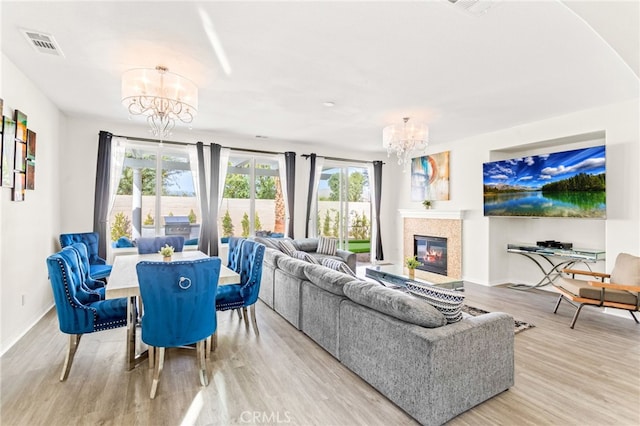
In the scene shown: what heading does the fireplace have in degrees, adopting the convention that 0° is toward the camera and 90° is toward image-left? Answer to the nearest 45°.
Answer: approximately 45°

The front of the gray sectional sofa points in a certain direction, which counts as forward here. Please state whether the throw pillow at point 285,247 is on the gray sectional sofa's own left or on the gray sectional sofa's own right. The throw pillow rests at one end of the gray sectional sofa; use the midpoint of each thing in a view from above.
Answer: on the gray sectional sofa's own left

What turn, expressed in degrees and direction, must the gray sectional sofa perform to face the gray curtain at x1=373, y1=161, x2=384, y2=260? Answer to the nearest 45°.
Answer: approximately 45° to its left

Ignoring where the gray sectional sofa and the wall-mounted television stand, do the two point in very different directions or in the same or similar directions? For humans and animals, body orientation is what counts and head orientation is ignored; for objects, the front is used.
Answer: very different directions

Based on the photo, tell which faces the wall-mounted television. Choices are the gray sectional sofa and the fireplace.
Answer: the gray sectional sofa

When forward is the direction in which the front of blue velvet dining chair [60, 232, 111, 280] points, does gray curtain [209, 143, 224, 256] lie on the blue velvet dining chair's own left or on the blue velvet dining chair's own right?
on the blue velvet dining chair's own left

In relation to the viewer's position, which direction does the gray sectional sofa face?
facing away from the viewer and to the right of the viewer

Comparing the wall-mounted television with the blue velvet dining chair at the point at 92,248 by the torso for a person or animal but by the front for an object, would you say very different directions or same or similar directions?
very different directions

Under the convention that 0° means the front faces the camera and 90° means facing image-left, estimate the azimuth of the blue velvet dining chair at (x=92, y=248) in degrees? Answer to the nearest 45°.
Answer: approximately 315°

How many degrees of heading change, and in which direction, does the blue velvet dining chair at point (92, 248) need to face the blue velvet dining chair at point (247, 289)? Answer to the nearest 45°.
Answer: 0° — it already faces it
